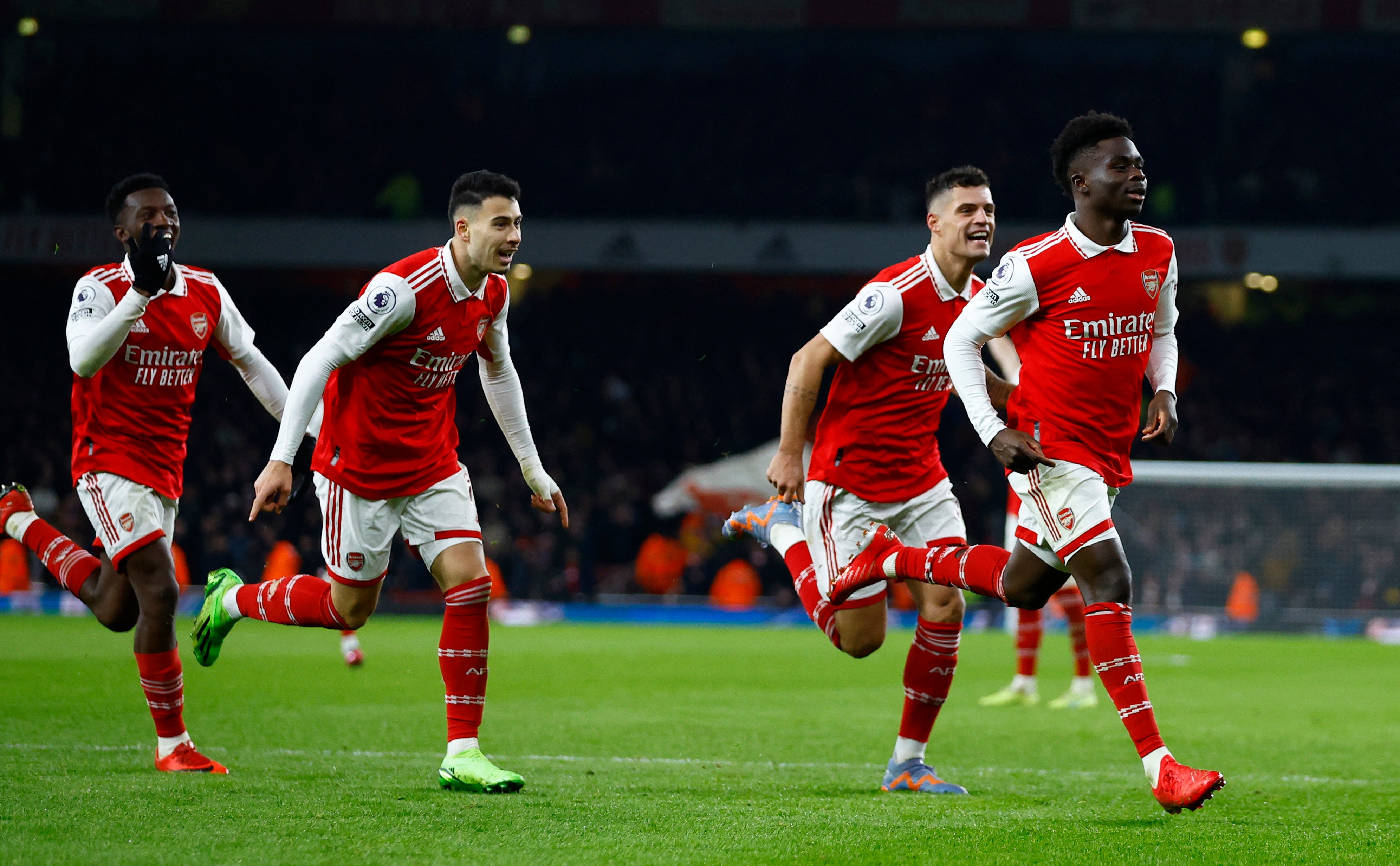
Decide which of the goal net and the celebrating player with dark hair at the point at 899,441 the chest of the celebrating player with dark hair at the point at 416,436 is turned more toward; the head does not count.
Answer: the celebrating player with dark hair

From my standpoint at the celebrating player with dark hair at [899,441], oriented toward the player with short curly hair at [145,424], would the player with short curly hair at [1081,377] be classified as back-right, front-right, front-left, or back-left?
back-left

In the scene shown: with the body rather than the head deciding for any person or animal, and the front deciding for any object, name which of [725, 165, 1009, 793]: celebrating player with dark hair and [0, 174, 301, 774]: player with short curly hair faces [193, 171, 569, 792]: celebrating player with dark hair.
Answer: the player with short curly hair

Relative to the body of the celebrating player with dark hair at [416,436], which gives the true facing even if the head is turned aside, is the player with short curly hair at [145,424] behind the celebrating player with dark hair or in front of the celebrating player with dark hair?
behind

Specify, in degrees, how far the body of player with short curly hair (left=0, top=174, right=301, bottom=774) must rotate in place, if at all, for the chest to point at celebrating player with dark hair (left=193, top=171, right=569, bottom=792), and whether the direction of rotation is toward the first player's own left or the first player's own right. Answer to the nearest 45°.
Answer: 0° — they already face them

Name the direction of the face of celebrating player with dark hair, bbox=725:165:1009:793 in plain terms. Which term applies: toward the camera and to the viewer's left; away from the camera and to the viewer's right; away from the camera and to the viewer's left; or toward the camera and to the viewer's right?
toward the camera and to the viewer's right

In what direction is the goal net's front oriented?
toward the camera

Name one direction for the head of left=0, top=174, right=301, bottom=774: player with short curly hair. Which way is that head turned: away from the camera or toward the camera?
toward the camera

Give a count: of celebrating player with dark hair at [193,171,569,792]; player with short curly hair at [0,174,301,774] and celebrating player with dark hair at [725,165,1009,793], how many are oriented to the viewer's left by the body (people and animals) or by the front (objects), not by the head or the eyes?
0

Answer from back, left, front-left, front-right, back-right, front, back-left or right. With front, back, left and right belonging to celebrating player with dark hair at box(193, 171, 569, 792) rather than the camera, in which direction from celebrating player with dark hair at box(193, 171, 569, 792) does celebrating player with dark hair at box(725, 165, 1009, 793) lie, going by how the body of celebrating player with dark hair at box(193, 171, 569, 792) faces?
front-left

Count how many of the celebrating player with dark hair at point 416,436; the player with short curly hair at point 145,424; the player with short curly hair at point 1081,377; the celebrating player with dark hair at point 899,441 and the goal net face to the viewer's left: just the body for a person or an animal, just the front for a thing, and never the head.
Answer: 0

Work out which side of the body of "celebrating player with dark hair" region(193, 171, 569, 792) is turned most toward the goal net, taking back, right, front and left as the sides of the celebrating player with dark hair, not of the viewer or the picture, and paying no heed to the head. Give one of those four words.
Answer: left

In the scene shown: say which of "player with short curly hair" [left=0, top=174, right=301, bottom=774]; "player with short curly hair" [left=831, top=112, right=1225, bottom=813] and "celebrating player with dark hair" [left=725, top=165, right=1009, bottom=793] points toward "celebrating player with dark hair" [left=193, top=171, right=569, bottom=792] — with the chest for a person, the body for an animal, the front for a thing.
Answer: "player with short curly hair" [left=0, top=174, right=301, bottom=774]

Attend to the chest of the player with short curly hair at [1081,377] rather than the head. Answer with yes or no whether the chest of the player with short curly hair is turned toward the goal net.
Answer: no

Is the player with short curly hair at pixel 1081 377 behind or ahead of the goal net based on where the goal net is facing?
ahead

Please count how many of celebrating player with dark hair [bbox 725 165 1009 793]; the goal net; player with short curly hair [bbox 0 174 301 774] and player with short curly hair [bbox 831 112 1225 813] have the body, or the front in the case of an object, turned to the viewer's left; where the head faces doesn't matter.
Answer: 0

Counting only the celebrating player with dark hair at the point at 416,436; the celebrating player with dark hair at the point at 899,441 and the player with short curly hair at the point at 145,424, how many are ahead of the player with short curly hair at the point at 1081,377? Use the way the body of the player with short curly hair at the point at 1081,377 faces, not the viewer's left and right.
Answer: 0

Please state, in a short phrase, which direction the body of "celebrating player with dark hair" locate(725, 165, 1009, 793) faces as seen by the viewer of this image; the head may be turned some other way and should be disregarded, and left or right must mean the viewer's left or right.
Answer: facing the viewer and to the right of the viewer

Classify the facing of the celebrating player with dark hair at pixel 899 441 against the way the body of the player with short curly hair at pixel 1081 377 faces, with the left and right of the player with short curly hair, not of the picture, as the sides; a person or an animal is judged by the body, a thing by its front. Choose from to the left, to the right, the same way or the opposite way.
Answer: the same way

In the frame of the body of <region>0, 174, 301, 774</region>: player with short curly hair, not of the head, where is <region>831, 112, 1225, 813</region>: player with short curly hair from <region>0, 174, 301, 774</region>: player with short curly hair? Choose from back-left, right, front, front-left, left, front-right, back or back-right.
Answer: front
